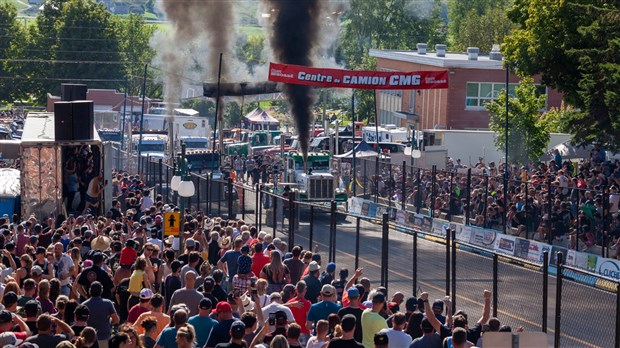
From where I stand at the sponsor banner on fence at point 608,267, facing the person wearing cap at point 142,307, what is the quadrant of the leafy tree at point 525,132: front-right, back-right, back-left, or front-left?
back-right

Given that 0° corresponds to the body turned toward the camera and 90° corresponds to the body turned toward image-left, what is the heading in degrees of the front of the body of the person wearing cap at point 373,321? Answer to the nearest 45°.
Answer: approximately 225°

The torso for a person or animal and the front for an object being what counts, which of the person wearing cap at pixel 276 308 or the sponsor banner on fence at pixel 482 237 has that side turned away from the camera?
the person wearing cap

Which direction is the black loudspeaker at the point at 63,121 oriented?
toward the camera

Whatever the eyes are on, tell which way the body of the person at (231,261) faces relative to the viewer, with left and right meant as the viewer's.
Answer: facing away from the viewer and to the right of the viewer

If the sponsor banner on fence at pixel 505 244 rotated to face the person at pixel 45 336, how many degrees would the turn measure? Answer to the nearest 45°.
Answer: approximately 45° to its left

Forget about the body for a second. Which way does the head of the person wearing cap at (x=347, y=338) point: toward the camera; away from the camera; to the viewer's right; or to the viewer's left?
away from the camera

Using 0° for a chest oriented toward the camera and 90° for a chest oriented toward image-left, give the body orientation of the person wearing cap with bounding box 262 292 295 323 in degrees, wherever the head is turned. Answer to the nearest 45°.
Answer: approximately 180°

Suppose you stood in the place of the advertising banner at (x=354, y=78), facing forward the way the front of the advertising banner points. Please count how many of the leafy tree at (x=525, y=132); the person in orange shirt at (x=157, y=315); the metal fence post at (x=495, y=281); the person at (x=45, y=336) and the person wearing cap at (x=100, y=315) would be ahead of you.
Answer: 4

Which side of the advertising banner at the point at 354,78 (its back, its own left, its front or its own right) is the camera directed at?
front

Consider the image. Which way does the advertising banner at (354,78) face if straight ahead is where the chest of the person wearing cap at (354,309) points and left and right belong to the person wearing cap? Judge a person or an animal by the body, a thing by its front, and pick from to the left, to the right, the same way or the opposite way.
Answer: the opposite way

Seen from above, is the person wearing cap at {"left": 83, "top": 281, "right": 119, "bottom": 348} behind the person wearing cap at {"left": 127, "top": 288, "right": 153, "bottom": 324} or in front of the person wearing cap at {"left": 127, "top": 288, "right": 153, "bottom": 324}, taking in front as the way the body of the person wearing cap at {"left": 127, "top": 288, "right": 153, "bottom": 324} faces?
behind

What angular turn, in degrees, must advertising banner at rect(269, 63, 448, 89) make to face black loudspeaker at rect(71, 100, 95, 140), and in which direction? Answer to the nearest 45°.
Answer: approximately 45° to its right

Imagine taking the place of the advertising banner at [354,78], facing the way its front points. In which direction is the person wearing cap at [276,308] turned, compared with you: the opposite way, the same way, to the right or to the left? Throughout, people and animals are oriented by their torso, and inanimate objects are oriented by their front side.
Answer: the opposite way

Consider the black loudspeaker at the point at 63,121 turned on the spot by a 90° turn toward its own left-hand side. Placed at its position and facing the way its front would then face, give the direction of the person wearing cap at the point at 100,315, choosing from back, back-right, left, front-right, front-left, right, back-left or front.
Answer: right
